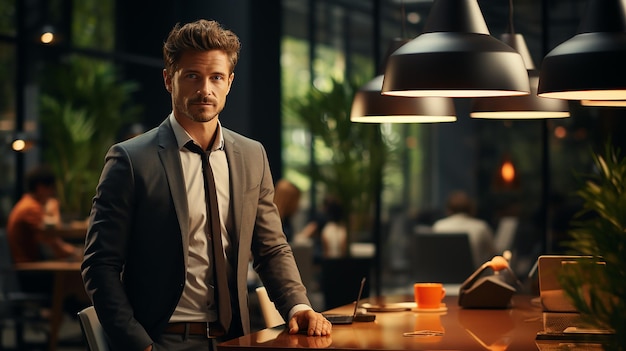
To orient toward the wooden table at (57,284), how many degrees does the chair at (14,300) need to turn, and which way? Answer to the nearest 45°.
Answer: approximately 45° to its right

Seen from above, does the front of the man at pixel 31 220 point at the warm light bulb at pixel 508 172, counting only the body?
yes

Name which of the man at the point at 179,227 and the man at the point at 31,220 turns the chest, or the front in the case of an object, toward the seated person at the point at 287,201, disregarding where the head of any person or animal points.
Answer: the man at the point at 31,220

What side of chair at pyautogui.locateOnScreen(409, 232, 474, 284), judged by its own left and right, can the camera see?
back

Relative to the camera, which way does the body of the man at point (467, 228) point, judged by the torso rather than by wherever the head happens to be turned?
away from the camera

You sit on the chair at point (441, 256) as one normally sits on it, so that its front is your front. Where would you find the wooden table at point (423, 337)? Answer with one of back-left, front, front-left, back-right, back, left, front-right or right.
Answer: back

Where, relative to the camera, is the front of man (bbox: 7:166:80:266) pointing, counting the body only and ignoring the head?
to the viewer's right

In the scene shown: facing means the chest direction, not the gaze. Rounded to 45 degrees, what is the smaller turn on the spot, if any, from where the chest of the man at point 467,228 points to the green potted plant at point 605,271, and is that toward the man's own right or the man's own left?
approximately 180°

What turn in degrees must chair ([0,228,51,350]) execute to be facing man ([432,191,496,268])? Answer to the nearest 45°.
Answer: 0° — it already faces them

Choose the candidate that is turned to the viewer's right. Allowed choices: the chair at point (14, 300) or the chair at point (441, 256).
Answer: the chair at point (14, 300)

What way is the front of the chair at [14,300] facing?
to the viewer's right
